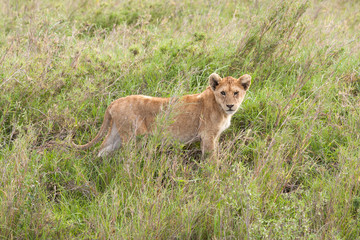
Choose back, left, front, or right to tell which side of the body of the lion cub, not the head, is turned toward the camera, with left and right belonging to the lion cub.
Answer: right
